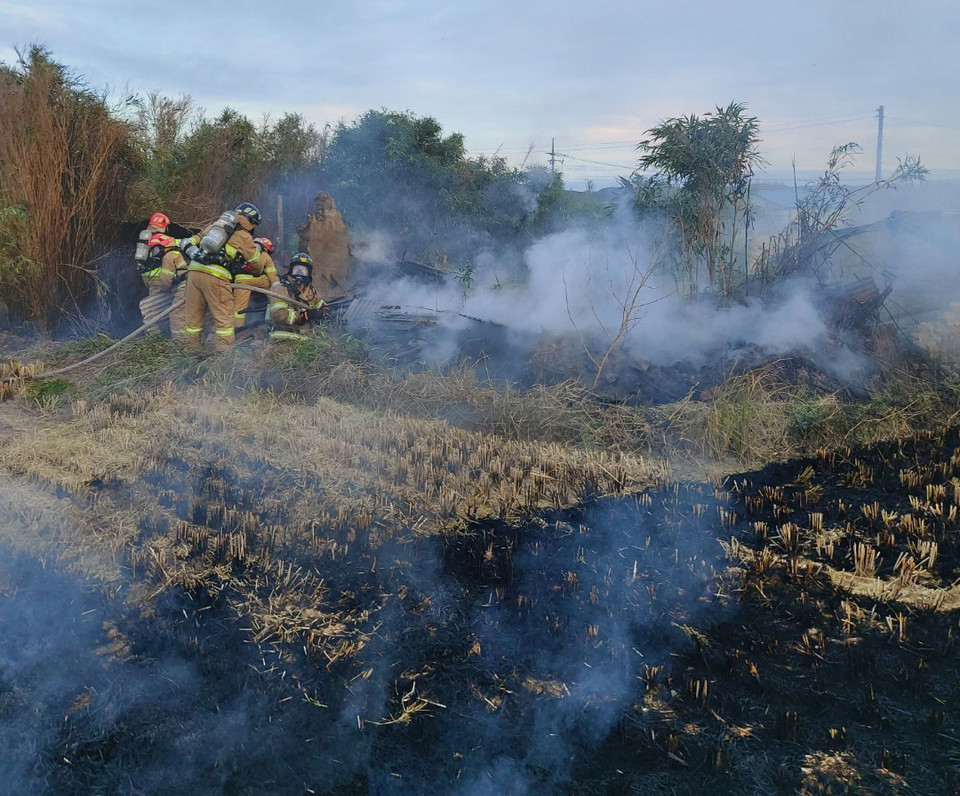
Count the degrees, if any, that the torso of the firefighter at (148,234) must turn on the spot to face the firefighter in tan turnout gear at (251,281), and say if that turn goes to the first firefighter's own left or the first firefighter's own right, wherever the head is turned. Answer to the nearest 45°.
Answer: approximately 45° to the first firefighter's own right

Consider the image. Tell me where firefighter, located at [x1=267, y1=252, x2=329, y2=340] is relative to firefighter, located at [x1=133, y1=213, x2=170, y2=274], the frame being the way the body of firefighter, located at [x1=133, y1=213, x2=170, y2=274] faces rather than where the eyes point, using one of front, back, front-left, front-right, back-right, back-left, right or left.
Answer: front-right

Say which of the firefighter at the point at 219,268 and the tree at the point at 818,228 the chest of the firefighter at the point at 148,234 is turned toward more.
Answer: the tree

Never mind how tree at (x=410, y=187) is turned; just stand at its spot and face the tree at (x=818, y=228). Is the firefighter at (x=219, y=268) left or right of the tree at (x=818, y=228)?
right

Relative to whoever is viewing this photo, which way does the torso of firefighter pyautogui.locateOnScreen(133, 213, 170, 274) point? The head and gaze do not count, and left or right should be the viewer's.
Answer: facing to the right of the viewer
